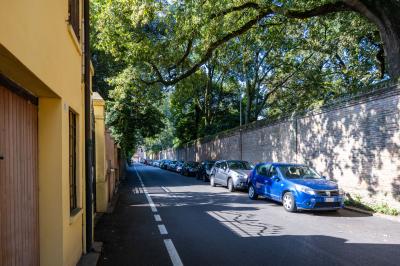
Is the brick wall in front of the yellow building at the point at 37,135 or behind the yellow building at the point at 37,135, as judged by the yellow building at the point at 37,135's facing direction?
in front

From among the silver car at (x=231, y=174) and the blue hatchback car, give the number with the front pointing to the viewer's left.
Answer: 0

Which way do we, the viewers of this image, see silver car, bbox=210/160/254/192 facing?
facing the viewer and to the right of the viewer

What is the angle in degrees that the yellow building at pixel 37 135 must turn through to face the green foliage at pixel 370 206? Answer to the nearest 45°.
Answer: approximately 45° to its left

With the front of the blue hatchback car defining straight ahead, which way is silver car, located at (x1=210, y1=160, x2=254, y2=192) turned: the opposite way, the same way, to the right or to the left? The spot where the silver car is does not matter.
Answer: the same way

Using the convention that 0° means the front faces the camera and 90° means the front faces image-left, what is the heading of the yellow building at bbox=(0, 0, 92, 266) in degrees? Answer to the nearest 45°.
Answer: approximately 270°

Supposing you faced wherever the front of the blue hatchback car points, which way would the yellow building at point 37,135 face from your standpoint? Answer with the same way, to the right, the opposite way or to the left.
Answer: to the left

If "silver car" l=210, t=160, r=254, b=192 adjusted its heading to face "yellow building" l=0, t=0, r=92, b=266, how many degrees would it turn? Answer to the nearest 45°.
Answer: approximately 45° to its right
